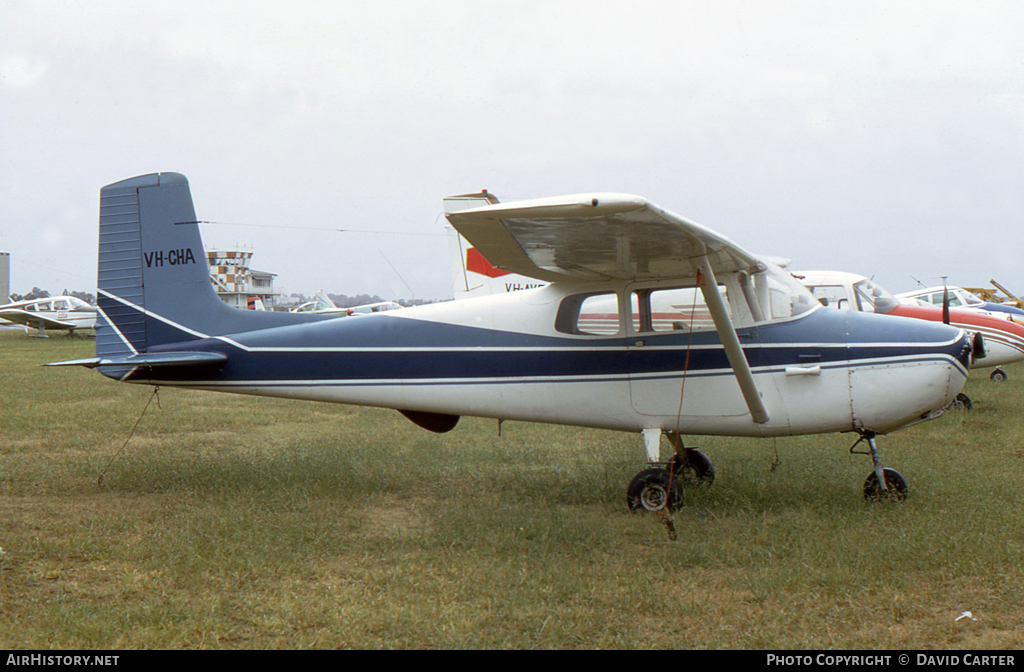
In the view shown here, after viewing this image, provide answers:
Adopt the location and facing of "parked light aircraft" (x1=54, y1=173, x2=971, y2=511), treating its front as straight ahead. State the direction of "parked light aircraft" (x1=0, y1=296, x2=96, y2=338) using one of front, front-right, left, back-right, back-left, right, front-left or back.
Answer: back-left

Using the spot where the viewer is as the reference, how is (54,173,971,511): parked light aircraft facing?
facing to the right of the viewer

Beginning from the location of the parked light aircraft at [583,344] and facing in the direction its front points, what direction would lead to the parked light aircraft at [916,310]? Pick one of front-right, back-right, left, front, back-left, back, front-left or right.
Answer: front-left

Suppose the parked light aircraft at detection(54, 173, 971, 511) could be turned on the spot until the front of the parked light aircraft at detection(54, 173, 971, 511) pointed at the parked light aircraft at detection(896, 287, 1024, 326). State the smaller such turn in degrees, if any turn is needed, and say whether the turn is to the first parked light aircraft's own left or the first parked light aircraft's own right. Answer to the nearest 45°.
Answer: approximately 45° to the first parked light aircraft's own left
